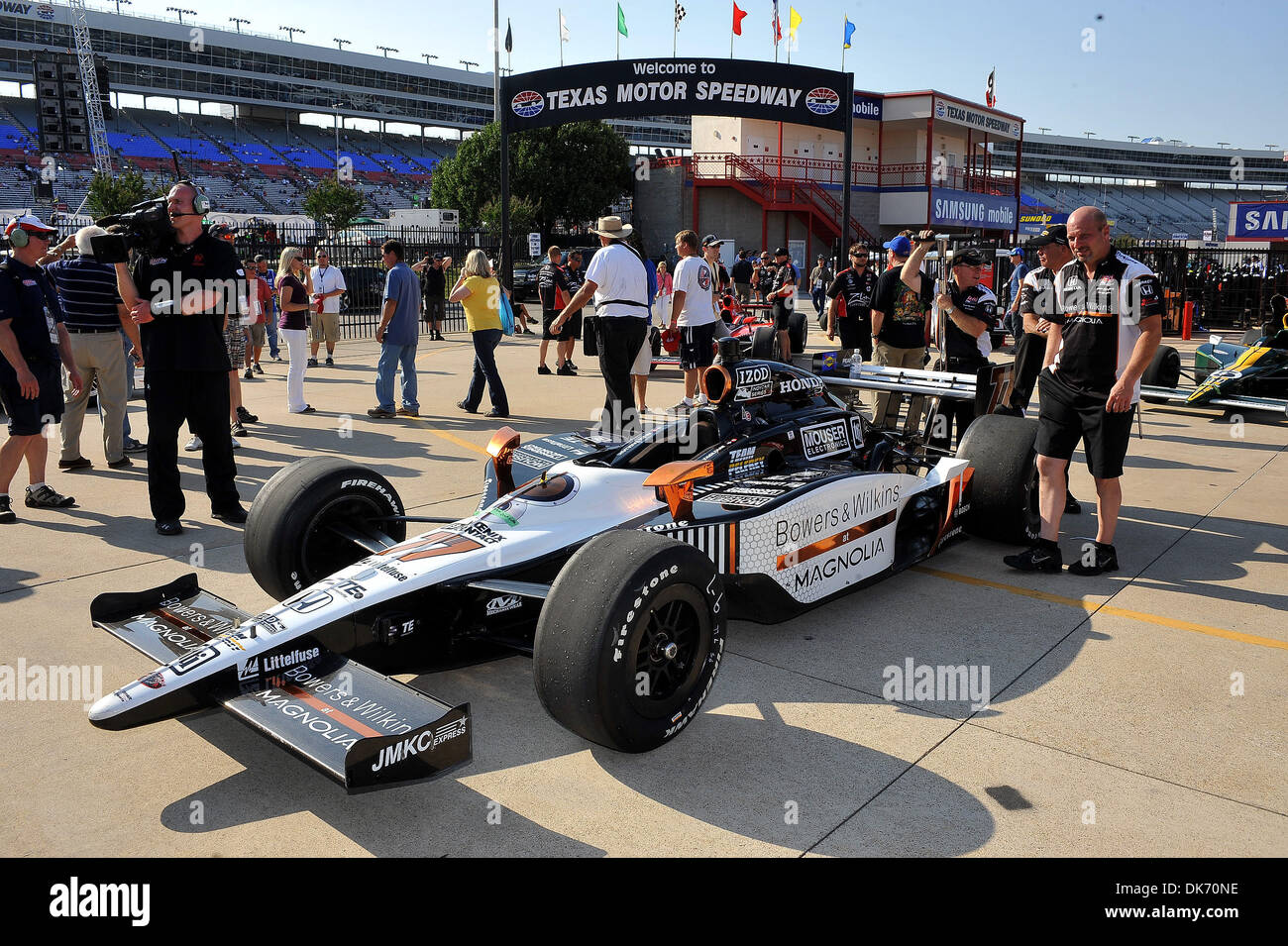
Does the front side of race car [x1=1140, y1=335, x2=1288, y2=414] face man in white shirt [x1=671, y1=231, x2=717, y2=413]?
yes

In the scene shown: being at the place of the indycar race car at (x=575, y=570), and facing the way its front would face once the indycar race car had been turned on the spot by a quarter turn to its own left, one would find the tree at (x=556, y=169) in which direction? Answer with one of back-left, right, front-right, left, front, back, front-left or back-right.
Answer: back-left

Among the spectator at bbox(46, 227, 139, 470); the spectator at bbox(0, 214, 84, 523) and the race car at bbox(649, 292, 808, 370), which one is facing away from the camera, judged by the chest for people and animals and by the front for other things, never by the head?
the spectator at bbox(46, 227, 139, 470)

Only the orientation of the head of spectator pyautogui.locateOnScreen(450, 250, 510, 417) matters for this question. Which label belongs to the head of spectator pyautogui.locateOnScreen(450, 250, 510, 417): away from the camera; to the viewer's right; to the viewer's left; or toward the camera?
away from the camera

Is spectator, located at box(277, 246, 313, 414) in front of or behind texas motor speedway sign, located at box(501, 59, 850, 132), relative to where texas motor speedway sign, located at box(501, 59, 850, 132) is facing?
in front

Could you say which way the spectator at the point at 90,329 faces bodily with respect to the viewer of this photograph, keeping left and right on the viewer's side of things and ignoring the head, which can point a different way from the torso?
facing away from the viewer

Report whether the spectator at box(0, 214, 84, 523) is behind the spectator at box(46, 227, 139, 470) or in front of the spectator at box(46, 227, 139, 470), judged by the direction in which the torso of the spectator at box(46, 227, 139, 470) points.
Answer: behind

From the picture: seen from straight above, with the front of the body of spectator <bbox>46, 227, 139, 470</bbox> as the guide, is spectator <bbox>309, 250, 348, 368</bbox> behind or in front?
in front

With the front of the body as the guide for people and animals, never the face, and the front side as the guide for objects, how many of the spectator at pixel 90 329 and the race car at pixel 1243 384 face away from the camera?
1
